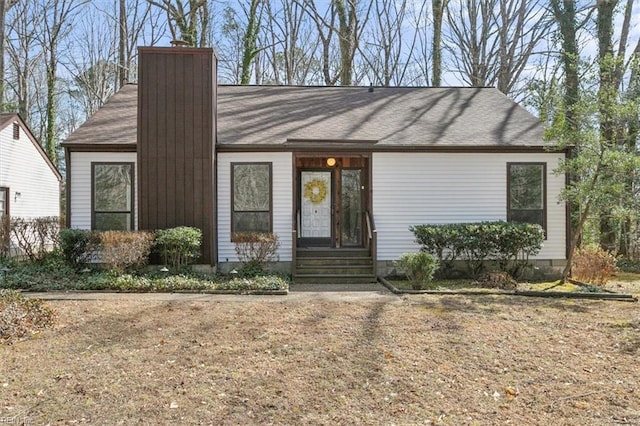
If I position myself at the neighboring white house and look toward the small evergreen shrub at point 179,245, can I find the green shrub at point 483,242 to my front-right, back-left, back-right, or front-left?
front-left

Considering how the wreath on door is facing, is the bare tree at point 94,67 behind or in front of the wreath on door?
behind

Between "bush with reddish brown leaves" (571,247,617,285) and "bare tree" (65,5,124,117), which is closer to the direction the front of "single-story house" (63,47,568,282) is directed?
the bush with reddish brown leaves

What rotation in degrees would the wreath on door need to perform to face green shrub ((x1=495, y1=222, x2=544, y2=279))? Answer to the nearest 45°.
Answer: approximately 45° to its left

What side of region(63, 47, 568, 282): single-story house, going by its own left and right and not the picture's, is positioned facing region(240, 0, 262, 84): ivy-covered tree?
back

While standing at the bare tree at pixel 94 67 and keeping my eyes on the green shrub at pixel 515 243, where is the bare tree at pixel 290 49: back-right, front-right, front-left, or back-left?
front-left

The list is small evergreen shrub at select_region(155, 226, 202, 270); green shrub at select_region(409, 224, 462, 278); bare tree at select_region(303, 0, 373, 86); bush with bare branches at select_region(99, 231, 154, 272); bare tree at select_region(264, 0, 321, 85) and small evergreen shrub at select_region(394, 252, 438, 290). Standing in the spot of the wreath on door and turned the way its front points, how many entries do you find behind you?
2

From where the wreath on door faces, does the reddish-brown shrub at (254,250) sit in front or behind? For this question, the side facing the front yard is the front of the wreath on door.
in front

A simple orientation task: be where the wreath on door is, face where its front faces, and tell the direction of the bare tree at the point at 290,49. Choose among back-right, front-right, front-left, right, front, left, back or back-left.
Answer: back

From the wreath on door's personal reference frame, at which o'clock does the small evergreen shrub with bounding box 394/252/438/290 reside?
The small evergreen shrub is roughly at 11 o'clock from the wreath on door.

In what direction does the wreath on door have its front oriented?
toward the camera

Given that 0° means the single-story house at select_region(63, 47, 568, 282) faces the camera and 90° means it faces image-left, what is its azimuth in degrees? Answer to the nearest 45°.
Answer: approximately 0°

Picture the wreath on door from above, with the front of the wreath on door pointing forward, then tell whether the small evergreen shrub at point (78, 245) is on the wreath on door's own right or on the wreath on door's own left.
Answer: on the wreath on door's own right

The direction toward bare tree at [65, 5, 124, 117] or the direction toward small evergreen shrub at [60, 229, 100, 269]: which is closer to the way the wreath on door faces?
the small evergreen shrub

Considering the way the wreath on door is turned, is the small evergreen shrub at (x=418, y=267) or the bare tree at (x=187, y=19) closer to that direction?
the small evergreen shrub

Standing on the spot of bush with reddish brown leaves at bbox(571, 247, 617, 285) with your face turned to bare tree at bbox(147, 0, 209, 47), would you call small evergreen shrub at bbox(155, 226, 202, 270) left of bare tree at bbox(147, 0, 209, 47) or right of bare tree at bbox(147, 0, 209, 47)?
left

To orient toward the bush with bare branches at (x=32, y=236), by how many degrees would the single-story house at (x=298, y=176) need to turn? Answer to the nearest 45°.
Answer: approximately 90° to its right

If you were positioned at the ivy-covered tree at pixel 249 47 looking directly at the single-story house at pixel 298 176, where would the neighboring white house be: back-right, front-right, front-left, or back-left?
front-right
